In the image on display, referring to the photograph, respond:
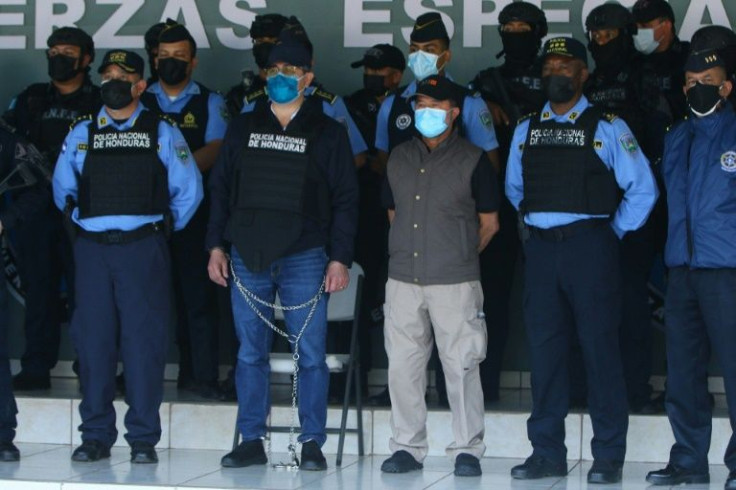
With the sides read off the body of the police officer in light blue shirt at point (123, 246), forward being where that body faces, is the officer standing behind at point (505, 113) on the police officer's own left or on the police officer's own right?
on the police officer's own left

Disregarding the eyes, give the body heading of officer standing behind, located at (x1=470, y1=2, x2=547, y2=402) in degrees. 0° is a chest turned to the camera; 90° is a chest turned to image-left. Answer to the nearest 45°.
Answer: approximately 0°

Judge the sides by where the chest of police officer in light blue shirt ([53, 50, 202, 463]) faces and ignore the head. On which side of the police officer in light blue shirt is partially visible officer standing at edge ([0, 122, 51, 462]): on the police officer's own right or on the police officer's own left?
on the police officer's own right

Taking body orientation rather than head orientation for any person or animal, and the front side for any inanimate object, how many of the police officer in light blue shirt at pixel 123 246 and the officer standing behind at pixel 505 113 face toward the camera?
2

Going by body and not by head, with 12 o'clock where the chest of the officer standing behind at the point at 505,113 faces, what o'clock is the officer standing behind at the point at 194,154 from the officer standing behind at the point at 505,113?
the officer standing behind at the point at 194,154 is roughly at 3 o'clock from the officer standing behind at the point at 505,113.

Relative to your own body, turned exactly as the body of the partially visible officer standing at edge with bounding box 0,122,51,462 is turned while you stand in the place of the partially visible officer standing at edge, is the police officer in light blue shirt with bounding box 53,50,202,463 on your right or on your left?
on your left

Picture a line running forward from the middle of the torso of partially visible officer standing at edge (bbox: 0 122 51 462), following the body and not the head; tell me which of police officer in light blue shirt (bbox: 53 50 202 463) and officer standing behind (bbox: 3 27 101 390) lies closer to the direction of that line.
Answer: the police officer in light blue shirt

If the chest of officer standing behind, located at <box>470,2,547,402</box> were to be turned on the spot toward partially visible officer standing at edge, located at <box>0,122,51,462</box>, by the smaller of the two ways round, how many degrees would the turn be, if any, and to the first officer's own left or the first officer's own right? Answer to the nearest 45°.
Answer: approximately 90° to the first officer's own right
